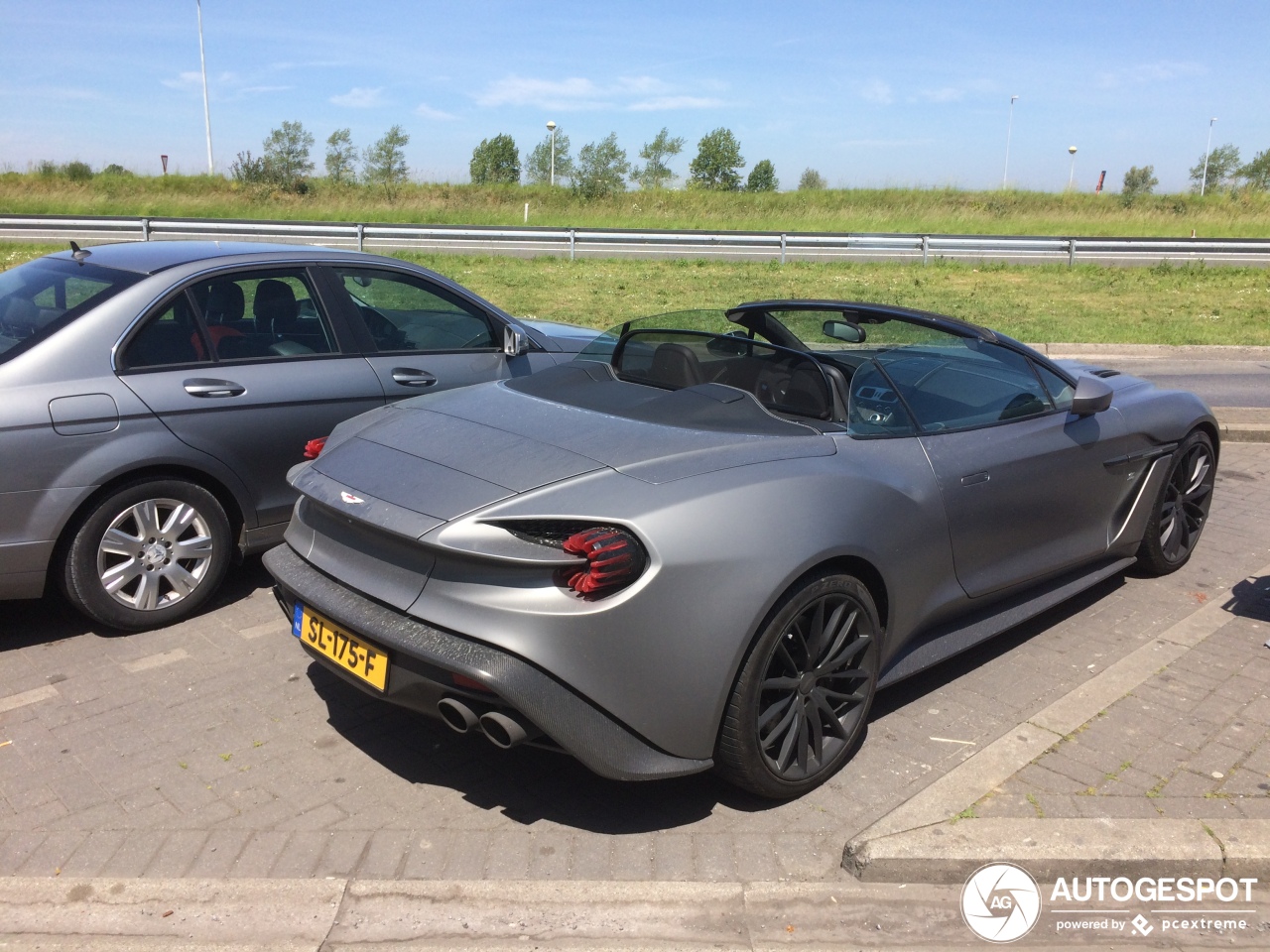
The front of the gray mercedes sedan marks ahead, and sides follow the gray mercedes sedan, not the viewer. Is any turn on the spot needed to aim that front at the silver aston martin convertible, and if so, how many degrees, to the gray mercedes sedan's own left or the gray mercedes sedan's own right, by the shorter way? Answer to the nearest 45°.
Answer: approximately 90° to the gray mercedes sedan's own right

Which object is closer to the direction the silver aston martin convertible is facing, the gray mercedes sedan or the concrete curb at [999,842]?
the concrete curb

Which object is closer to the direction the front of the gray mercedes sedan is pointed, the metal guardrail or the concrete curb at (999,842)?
the metal guardrail

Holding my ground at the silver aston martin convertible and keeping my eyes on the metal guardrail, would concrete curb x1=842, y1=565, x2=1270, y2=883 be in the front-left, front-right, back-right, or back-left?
back-right

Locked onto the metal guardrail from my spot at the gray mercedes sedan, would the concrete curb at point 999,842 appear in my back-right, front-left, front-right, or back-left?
back-right

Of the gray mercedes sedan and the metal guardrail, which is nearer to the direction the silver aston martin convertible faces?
the metal guardrail

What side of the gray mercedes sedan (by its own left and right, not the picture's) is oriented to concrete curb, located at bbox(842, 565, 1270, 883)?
right

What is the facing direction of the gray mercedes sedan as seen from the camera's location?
facing away from the viewer and to the right of the viewer

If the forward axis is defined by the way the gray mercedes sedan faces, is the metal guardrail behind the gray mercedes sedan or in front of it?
in front

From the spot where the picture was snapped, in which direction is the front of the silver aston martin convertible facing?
facing away from the viewer and to the right of the viewer

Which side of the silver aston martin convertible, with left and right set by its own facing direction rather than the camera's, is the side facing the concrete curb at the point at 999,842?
right

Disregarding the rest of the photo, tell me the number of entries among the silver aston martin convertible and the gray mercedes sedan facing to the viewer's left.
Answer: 0
